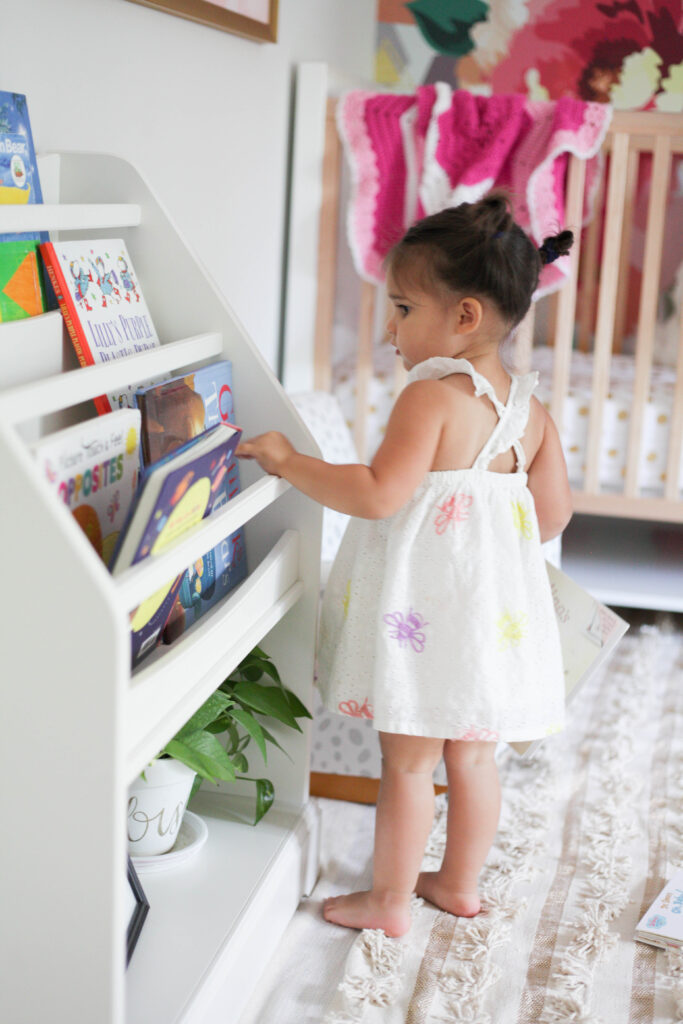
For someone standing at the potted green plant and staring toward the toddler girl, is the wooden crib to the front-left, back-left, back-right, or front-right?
front-left

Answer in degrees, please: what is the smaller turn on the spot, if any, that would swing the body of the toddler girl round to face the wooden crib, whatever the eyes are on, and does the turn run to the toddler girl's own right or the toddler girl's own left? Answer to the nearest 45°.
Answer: approximately 45° to the toddler girl's own right

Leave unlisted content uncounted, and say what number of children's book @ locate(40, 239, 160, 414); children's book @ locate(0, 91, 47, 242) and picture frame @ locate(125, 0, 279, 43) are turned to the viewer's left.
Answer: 0

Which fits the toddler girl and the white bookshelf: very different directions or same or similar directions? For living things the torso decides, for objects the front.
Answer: very different directions

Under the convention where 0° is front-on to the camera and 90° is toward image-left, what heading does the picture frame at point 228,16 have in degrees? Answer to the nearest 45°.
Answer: approximately 315°

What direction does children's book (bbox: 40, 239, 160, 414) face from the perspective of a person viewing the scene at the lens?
facing the viewer and to the right of the viewer

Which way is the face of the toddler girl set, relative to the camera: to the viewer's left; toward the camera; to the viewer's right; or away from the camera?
to the viewer's left

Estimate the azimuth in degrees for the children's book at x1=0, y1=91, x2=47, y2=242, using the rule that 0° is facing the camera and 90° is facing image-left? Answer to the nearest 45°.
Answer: approximately 315°

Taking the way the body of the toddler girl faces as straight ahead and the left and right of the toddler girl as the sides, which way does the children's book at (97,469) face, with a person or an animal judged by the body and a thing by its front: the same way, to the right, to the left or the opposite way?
the opposite way

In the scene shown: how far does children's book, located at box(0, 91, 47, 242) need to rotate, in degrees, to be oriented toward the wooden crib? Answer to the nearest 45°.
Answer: approximately 90° to its left

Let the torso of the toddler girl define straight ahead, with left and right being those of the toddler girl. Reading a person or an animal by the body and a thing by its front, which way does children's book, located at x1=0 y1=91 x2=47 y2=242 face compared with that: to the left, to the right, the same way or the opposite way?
the opposite way
